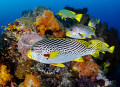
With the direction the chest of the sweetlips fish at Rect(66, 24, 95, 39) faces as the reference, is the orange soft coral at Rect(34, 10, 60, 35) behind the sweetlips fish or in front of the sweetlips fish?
in front

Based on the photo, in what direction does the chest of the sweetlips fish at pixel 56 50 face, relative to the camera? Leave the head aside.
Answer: to the viewer's left

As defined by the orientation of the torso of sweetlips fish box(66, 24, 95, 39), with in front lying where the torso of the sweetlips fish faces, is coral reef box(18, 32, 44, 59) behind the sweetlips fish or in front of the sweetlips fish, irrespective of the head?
in front

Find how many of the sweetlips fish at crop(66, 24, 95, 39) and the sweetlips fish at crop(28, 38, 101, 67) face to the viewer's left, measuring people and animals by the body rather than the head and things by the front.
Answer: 2
